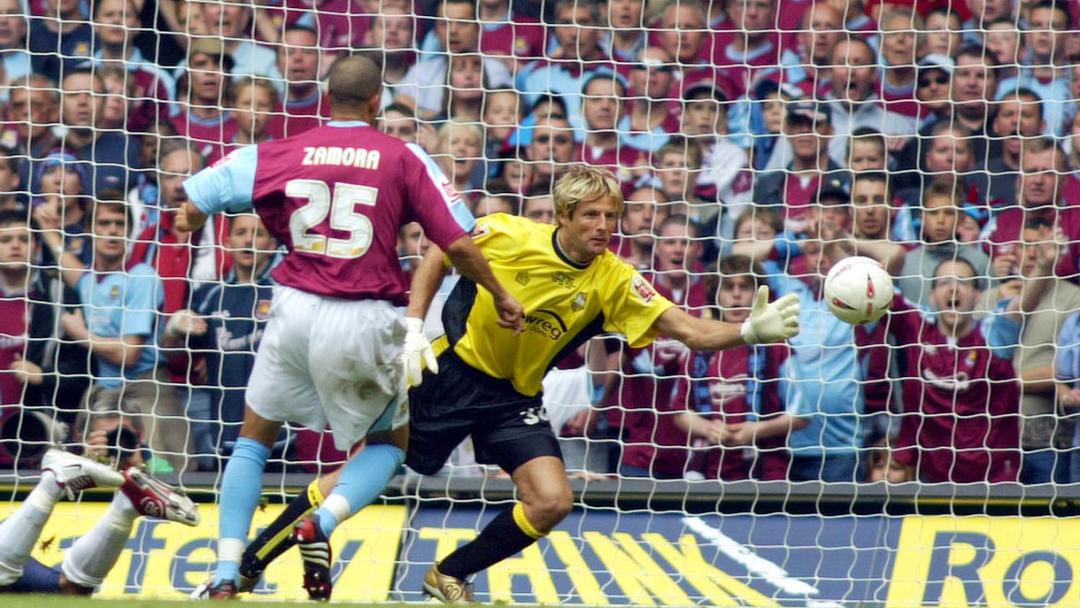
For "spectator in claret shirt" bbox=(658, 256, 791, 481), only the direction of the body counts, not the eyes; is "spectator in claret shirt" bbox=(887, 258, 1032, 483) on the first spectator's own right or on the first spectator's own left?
on the first spectator's own left

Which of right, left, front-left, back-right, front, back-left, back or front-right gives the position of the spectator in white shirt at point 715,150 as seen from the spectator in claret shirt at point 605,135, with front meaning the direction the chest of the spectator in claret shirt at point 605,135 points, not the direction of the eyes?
left

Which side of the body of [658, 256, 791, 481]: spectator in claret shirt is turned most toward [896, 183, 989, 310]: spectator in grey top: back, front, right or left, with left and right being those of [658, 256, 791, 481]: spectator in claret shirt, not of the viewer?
left

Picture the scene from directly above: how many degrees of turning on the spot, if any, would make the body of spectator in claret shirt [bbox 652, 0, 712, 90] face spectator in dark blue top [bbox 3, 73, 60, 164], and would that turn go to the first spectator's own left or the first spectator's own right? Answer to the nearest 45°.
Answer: approximately 90° to the first spectator's own right

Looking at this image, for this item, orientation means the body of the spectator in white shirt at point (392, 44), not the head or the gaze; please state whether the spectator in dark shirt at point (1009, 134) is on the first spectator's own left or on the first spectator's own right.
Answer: on the first spectator's own left

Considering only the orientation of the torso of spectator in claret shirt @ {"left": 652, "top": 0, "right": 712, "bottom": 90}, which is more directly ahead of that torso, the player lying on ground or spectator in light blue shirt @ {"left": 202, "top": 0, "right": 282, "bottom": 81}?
the player lying on ground

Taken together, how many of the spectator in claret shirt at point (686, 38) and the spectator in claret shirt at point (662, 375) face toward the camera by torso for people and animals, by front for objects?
2

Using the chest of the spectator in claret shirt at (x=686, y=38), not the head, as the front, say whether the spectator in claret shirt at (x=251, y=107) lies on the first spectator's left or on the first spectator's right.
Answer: on the first spectator's right
